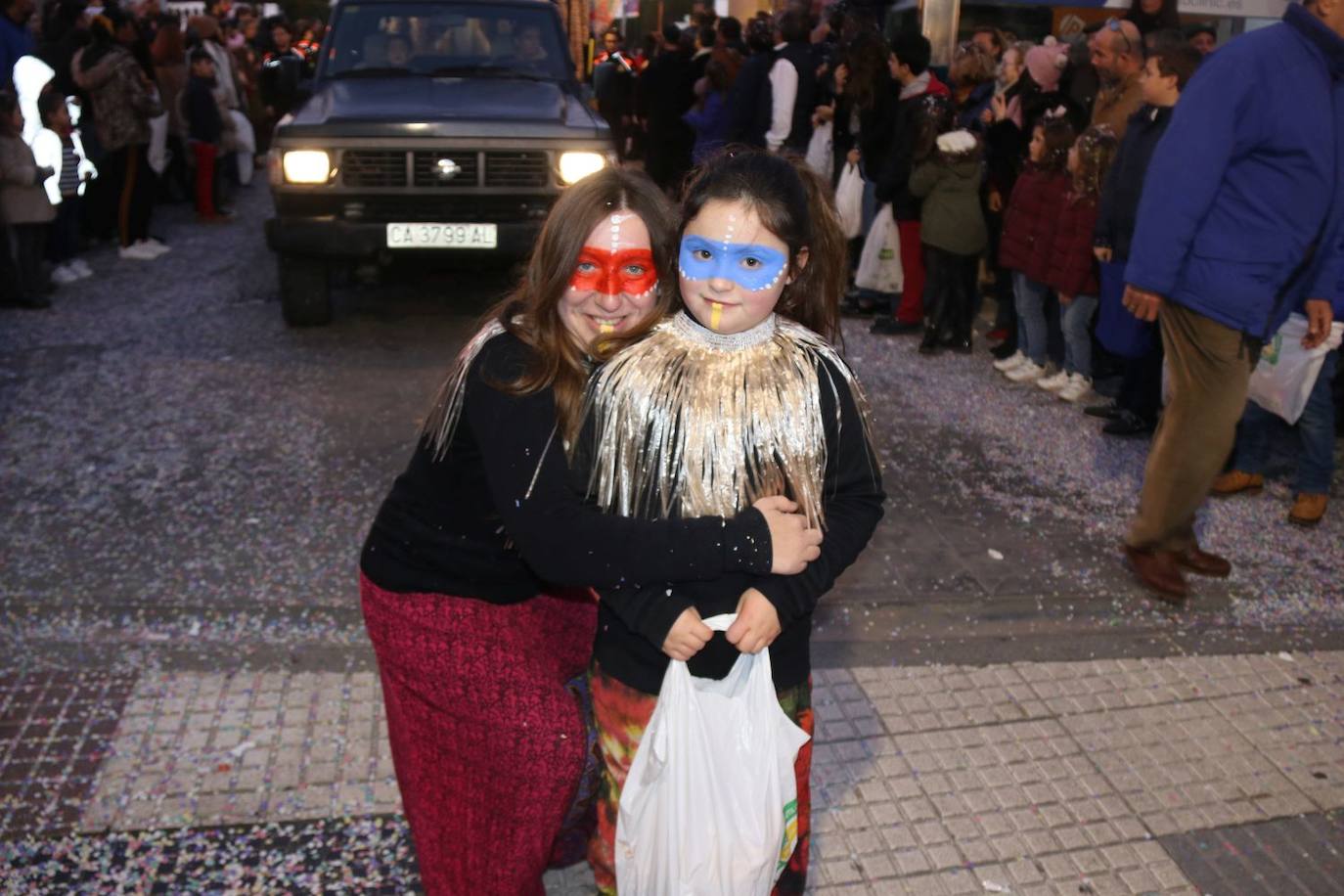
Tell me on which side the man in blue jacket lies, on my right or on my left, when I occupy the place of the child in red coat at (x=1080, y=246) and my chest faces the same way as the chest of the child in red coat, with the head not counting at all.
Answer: on my left

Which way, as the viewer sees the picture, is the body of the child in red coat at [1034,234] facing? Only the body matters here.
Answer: to the viewer's left

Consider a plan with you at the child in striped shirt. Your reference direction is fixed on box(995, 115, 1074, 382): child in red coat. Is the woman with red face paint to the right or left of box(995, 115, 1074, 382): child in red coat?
right

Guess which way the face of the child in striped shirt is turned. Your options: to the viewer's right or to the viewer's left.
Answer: to the viewer's right

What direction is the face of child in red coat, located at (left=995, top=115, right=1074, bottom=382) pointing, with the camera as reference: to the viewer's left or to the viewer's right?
to the viewer's left

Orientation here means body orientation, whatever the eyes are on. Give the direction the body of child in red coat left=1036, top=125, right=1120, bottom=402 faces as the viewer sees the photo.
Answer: to the viewer's left

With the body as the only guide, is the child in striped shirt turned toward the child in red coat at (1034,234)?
yes

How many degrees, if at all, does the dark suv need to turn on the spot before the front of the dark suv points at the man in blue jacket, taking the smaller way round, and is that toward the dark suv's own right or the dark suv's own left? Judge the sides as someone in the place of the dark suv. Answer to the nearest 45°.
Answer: approximately 45° to the dark suv's own left

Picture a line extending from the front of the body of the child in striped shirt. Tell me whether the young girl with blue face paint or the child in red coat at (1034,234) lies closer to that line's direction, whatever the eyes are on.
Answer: the child in red coat
